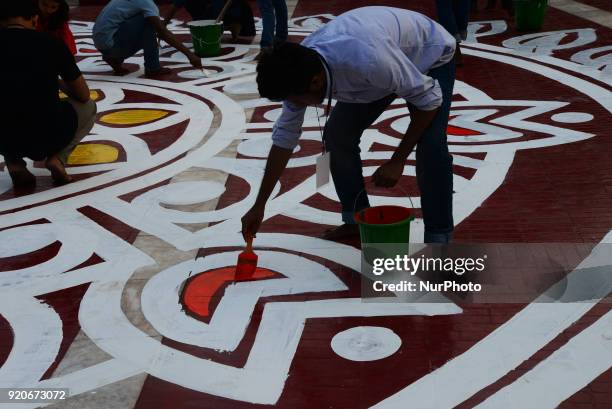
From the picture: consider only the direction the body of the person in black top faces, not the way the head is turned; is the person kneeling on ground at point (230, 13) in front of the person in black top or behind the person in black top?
in front

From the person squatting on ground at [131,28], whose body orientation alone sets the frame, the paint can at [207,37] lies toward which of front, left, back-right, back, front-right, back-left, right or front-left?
front-left

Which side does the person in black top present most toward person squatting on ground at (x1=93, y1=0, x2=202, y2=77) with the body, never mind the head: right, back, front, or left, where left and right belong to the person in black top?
front

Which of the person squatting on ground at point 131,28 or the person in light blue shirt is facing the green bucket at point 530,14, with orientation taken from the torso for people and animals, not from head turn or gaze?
the person squatting on ground

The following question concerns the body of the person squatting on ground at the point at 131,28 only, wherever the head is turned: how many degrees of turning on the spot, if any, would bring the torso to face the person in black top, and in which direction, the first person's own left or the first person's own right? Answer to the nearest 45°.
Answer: approximately 90° to the first person's own right

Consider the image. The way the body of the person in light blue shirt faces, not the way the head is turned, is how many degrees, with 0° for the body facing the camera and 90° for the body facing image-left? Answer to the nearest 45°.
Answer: approximately 45°

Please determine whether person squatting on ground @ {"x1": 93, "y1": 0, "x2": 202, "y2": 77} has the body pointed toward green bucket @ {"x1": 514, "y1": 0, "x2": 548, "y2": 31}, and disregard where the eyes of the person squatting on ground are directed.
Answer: yes

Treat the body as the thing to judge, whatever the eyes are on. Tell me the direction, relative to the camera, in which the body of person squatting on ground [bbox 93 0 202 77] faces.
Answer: to the viewer's right

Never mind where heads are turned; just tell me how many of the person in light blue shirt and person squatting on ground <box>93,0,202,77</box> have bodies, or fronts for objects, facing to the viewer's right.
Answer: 1
